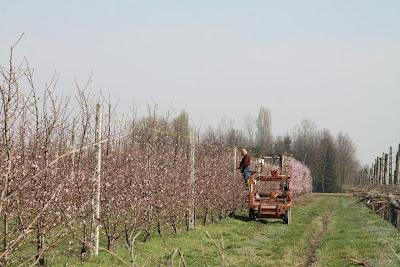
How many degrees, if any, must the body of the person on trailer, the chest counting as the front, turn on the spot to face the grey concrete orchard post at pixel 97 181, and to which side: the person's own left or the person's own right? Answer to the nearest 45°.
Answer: approximately 90° to the person's own left

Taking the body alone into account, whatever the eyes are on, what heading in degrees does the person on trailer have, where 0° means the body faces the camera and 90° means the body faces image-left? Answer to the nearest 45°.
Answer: approximately 90°

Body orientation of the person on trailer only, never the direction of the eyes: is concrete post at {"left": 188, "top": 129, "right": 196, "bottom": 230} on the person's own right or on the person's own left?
on the person's own left
